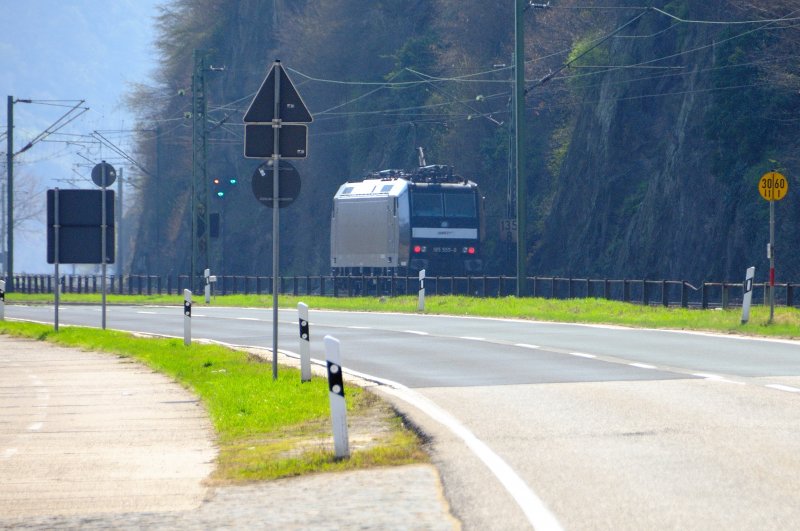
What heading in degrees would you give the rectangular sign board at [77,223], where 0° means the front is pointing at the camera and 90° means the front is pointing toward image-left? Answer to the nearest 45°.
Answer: approximately 180°

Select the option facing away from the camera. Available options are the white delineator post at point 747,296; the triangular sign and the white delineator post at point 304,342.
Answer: the triangular sign

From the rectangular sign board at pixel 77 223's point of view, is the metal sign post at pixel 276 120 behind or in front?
behind

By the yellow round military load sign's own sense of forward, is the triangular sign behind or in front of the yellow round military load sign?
in front

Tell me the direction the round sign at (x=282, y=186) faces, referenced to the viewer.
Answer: facing away from the viewer

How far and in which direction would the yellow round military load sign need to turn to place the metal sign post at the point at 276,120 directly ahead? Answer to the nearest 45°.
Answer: approximately 45° to its right

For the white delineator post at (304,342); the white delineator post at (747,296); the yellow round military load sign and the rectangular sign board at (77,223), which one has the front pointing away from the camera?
the rectangular sign board

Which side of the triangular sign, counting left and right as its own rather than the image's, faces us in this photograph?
back
